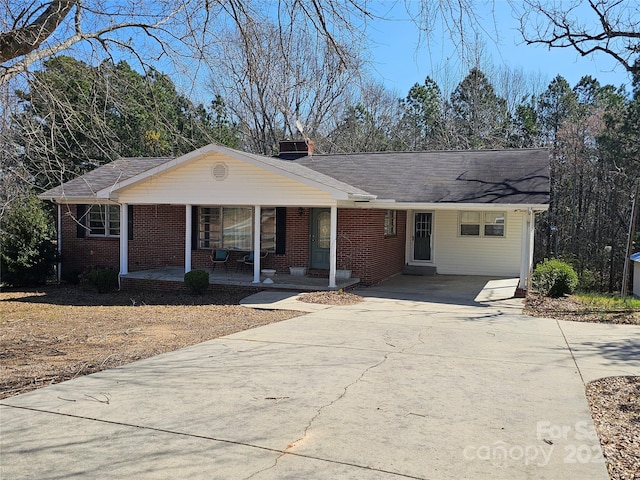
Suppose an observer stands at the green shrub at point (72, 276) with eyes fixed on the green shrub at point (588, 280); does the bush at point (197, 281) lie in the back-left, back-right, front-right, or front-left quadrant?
front-right

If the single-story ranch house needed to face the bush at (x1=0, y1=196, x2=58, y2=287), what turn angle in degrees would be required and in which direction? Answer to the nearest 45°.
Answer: approximately 90° to its right

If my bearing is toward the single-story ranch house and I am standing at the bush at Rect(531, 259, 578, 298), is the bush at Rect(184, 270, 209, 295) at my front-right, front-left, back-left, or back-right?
front-left

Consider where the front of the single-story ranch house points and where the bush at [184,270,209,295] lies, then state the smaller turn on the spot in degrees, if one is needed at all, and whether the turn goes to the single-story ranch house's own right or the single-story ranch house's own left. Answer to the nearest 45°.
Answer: approximately 45° to the single-story ranch house's own right

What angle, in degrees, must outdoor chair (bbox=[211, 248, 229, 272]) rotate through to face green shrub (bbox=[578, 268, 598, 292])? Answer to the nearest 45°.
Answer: approximately 135° to its left

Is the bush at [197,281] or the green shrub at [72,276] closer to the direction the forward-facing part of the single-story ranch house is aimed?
the bush

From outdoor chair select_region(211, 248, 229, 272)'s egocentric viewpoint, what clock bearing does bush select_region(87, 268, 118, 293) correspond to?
The bush is roughly at 3 o'clock from the outdoor chair.

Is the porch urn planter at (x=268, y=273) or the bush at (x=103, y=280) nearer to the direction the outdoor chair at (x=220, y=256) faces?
the porch urn planter

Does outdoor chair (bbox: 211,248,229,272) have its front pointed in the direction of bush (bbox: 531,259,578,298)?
no

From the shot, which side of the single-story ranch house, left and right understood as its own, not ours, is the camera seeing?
front

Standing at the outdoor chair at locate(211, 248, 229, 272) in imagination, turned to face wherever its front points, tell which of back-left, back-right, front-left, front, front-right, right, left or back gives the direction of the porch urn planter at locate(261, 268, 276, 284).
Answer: front-left

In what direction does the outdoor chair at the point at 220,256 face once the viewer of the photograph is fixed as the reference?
facing the viewer

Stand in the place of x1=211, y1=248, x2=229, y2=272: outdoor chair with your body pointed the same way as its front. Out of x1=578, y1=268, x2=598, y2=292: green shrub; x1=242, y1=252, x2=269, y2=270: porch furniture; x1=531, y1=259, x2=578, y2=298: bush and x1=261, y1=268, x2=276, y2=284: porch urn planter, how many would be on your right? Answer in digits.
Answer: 0

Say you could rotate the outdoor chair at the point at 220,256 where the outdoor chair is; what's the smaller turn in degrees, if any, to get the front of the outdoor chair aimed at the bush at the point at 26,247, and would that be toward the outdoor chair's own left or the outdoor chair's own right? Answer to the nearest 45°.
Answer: approximately 90° to the outdoor chair's own right

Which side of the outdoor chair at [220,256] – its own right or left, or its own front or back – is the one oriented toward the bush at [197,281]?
front

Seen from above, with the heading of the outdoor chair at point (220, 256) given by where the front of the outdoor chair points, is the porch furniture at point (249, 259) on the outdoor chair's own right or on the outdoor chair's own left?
on the outdoor chair's own left

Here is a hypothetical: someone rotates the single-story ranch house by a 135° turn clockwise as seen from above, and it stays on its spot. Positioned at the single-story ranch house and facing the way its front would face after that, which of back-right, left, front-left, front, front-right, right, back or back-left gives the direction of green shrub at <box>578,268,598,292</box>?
right

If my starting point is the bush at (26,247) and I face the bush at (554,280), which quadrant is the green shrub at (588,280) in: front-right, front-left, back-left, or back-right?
front-left
